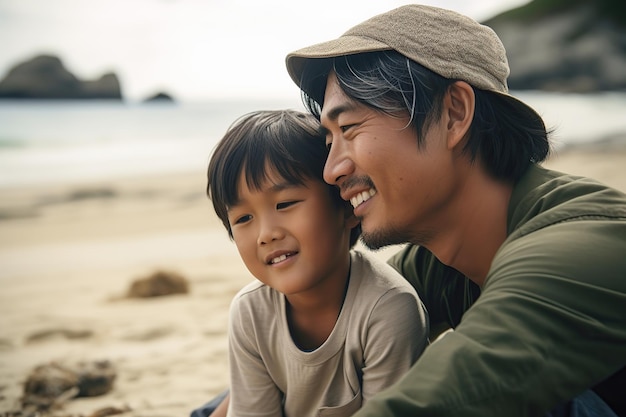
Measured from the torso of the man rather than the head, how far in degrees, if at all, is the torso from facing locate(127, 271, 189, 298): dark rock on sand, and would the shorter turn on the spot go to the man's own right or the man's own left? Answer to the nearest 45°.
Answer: approximately 45° to the man's own right

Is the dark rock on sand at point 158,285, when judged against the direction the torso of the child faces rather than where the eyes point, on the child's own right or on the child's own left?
on the child's own right

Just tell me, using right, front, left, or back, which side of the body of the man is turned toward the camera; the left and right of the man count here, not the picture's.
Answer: left

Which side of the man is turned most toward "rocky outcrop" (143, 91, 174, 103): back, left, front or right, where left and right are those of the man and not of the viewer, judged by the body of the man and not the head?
right

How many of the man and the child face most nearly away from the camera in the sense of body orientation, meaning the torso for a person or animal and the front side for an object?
0

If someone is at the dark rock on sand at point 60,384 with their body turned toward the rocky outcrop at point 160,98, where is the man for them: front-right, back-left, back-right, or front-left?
back-right

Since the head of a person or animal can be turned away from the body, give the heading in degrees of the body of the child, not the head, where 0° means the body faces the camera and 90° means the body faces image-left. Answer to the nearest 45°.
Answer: approximately 45°

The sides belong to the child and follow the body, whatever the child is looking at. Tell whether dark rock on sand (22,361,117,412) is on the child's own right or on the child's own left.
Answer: on the child's own right

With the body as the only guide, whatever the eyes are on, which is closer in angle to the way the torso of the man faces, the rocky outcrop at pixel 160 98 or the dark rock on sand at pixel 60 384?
the dark rock on sand

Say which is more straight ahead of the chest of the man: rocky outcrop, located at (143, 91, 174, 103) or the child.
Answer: the child
